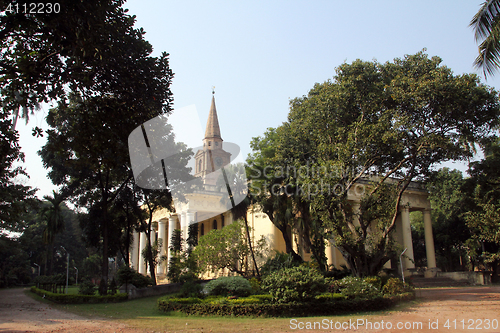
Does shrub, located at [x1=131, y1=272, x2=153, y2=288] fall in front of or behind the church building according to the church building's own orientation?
in front

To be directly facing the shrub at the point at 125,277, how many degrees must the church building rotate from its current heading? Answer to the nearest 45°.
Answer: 0° — it already faces it

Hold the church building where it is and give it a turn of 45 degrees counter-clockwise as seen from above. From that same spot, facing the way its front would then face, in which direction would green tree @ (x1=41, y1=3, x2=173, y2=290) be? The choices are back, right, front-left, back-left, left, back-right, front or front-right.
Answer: front

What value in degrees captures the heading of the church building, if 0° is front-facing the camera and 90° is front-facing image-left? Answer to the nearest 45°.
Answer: approximately 45°

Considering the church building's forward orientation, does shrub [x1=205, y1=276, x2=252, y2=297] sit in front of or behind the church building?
in front

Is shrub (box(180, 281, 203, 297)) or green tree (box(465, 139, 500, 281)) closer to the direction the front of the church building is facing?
the shrub
